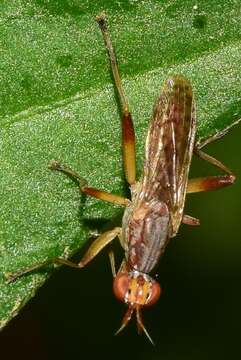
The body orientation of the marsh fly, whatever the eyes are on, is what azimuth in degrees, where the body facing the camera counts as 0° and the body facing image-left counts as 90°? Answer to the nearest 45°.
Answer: approximately 0°
